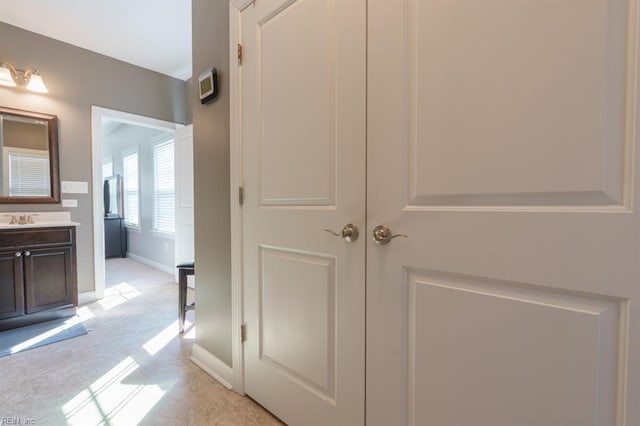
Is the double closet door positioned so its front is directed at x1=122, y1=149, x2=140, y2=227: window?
no

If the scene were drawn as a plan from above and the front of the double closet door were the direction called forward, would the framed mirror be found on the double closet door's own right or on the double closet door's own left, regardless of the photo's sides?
on the double closet door's own right

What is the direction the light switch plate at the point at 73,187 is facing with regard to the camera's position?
facing the viewer

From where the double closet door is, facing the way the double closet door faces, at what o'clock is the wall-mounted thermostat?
The wall-mounted thermostat is roughly at 2 o'clock from the double closet door.

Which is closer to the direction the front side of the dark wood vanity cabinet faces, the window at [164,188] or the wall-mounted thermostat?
the wall-mounted thermostat

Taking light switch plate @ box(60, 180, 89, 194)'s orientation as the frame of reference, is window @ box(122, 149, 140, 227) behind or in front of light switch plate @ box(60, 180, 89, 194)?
behind

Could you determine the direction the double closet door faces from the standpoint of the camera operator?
facing the viewer and to the left of the viewer

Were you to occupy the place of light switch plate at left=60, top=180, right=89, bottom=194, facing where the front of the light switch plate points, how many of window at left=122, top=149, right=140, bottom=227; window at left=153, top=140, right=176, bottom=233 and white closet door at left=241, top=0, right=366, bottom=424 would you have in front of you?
1

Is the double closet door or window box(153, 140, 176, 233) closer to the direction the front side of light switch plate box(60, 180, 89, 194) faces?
the double closet door

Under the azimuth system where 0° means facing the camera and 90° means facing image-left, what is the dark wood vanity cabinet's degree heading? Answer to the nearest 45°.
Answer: approximately 315°

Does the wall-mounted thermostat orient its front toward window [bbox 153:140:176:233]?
no

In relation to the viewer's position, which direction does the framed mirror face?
facing the viewer and to the right of the viewer
